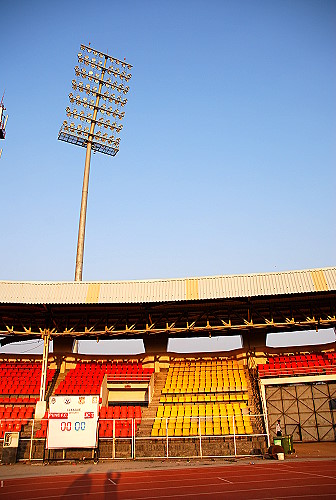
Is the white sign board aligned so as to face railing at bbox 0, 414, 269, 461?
no

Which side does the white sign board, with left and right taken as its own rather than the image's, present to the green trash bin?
left

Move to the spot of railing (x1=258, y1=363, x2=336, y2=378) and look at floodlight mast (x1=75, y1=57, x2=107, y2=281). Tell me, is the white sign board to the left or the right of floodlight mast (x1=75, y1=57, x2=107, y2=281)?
left

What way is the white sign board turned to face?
toward the camera

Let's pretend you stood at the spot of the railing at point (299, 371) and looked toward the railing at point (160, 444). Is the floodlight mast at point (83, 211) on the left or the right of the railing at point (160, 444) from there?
right

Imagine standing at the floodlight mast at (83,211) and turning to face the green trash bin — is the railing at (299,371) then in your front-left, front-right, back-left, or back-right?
front-left
